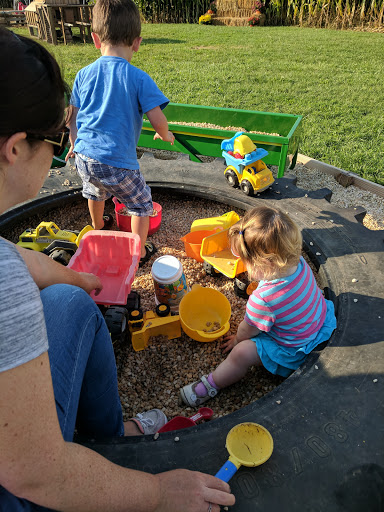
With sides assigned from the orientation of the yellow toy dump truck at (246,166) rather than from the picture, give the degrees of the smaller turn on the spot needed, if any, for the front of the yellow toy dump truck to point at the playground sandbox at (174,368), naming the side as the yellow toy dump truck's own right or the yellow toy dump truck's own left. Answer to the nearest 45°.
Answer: approximately 45° to the yellow toy dump truck's own right

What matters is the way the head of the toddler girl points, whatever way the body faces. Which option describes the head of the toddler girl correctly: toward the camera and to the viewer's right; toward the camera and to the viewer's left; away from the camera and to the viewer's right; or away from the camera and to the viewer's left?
away from the camera and to the viewer's left

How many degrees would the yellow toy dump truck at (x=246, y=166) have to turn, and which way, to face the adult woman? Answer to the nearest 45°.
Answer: approximately 45° to its right

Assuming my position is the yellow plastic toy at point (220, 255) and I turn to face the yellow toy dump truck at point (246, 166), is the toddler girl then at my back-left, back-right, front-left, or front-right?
back-right

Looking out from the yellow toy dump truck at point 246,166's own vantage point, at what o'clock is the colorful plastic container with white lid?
The colorful plastic container with white lid is roughly at 2 o'clock from the yellow toy dump truck.

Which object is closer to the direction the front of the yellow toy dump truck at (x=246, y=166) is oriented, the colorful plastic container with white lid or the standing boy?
the colorful plastic container with white lid

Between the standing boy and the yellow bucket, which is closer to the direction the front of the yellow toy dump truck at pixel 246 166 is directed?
the yellow bucket

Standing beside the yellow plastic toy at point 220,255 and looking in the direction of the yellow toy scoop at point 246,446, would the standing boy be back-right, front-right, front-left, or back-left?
back-right

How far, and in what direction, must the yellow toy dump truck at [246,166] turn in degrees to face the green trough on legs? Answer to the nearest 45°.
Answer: approximately 135° to its left
